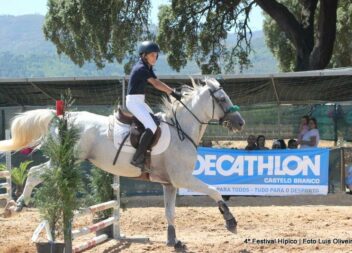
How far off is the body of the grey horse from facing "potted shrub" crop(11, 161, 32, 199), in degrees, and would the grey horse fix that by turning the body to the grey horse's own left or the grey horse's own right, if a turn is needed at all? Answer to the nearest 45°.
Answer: approximately 135° to the grey horse's own left

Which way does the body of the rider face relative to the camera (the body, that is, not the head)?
to the viewer's right

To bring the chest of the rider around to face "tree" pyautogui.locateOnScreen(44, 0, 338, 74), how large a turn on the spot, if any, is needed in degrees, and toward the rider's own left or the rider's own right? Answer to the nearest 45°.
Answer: approximately 90° to the rider's own left

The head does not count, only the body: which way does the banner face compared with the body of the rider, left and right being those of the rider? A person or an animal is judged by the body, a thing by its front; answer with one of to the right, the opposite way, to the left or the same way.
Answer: to the right

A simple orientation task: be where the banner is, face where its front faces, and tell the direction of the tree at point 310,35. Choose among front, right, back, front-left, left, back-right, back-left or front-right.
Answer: back

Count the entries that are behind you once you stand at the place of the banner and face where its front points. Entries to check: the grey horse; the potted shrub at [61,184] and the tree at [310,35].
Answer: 1

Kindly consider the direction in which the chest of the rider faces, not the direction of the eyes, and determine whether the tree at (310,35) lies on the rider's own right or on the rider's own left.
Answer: on the rider's own left

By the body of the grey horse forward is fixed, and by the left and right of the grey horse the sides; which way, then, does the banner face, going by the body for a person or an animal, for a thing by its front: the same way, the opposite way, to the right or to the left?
to the right

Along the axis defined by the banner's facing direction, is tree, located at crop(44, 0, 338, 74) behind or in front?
behind

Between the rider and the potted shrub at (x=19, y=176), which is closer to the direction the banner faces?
the rider

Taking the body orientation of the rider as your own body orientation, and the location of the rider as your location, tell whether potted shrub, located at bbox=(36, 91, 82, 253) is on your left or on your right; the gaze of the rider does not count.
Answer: on your right

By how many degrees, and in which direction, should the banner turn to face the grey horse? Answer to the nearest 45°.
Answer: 0° — it already faces it

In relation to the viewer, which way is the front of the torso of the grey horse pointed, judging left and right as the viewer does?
facing to the right of the viewer

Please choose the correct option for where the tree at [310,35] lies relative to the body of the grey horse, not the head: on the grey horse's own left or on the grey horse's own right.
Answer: on the grey horse's own left
